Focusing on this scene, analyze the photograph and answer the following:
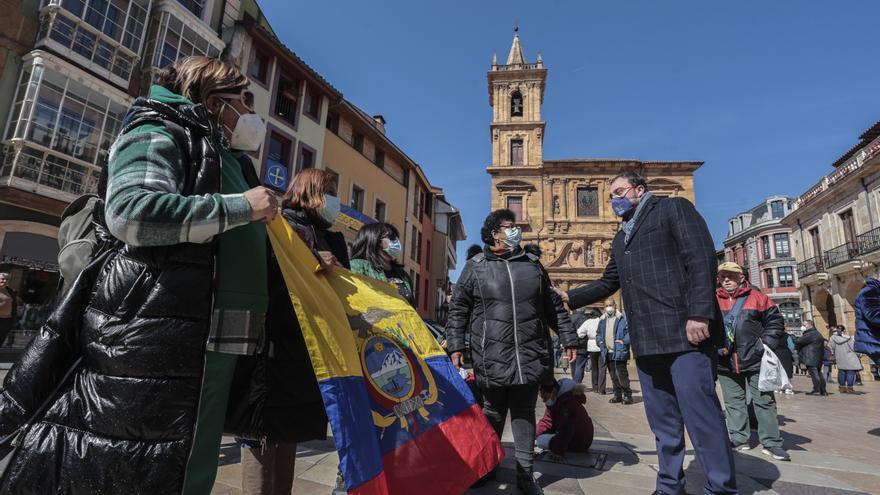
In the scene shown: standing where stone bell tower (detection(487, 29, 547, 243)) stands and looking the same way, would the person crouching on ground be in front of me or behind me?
in front

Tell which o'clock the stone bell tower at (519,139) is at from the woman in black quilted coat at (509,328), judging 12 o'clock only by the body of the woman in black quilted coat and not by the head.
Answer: The stone bell tower is roughly at 6 o'clock from the woman in black quilted coat.

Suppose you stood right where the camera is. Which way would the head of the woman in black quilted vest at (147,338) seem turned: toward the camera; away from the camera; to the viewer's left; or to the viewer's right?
to the viewer's right

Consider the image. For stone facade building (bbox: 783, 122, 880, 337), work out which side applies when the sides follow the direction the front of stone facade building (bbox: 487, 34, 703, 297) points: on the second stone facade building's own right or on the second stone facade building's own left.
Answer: on the second stone facade building's own left

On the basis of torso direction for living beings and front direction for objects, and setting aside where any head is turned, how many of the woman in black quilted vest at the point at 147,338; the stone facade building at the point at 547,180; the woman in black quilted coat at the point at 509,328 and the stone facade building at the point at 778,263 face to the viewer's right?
1

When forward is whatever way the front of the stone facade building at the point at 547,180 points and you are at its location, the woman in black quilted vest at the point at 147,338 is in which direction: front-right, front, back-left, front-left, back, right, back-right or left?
front

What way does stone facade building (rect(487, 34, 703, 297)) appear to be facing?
toward the camera

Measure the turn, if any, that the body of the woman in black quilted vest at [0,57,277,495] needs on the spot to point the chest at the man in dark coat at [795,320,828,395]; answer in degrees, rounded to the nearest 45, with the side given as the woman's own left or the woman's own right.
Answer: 0° — they already face them

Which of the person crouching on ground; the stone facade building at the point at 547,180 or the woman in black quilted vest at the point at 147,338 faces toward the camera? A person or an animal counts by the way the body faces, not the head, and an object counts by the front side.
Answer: the stone facade building

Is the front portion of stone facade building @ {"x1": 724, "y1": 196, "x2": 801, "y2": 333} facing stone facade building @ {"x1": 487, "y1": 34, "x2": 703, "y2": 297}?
yes

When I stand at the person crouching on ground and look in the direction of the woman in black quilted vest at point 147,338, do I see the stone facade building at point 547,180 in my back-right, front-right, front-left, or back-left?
back-right

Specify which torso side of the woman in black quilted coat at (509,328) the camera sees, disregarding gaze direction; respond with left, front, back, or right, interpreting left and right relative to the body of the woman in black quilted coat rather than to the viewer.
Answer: front

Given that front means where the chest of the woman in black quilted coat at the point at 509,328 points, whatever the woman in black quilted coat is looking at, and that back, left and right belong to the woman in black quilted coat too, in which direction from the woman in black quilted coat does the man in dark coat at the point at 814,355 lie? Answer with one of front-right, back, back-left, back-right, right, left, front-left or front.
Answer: back-left

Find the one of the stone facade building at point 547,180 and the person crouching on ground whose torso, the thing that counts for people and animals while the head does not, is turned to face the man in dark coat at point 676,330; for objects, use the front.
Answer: the stone facade building
